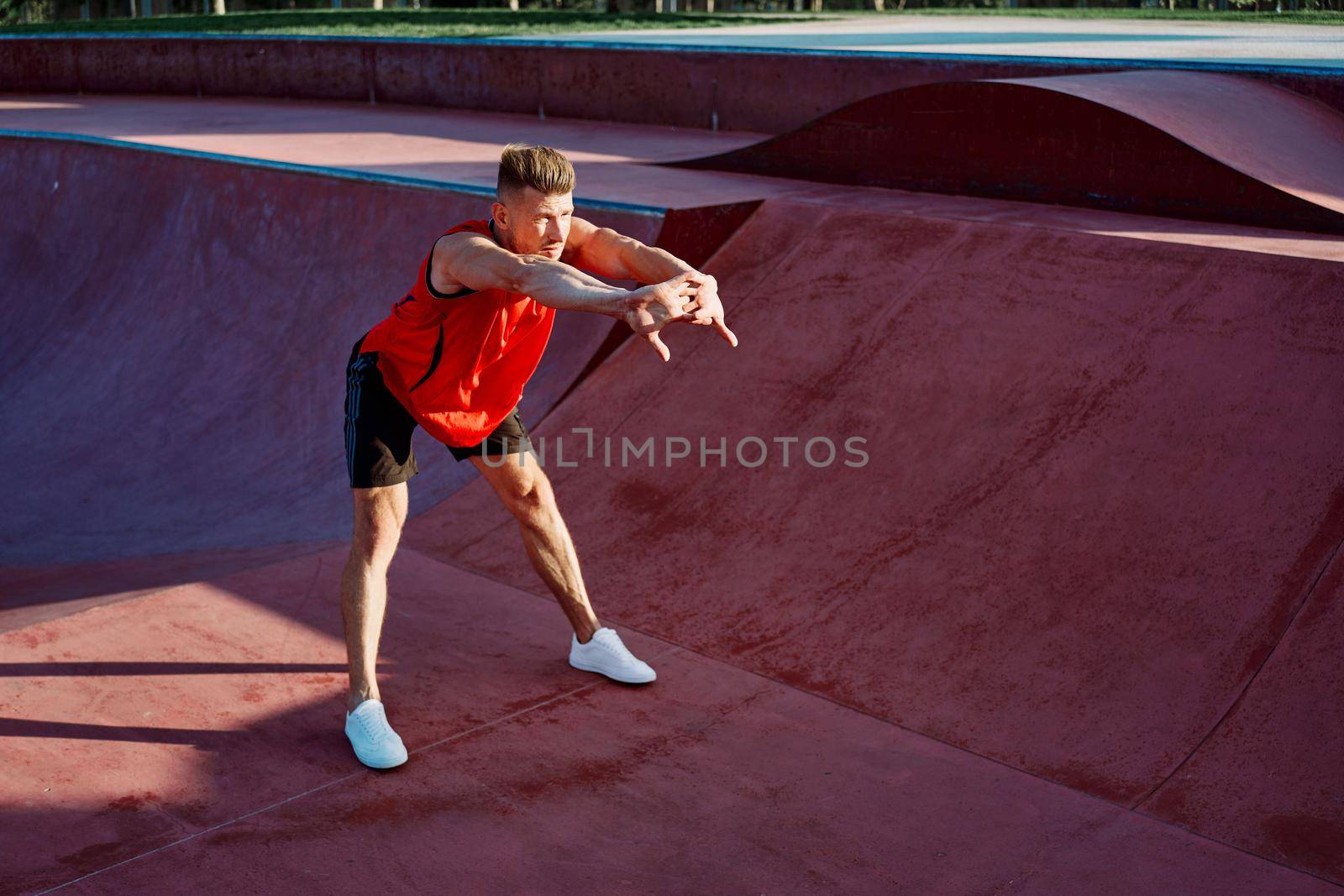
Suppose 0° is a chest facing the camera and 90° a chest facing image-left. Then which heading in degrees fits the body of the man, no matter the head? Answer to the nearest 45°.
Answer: approximately 315°

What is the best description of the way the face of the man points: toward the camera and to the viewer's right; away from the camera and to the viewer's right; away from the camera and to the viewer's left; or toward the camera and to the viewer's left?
toward the camera and to the viewer's right
